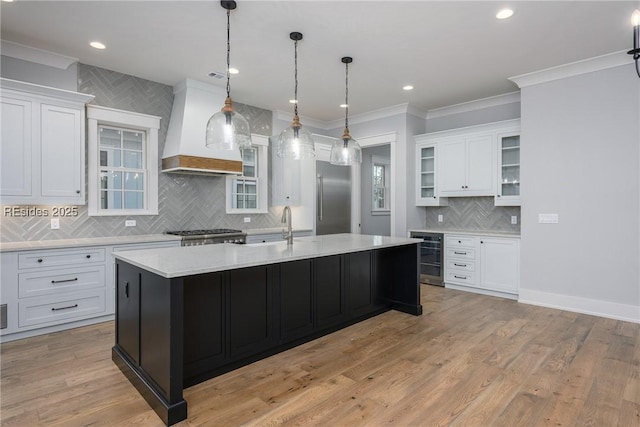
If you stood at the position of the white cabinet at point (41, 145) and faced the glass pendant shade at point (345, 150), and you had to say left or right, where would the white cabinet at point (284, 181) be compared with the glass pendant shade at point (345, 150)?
left

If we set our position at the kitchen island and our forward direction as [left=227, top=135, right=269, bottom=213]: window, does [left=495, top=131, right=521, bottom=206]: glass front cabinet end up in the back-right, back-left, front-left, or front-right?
front-right

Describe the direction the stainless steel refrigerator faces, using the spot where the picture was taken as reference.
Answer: facing the viewer and to the right of the viewer

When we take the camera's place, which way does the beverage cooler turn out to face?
facing the viewer and to the left of the viewer

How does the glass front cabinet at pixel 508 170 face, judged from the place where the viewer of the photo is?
facing the viewer

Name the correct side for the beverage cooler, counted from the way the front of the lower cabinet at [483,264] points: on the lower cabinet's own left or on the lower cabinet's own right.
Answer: on the lower cabinet's own right

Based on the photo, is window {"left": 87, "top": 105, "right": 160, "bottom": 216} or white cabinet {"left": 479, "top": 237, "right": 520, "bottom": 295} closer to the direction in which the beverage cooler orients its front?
the window

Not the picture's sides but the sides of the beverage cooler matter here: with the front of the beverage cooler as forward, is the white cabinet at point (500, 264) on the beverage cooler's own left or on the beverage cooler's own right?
on the beverage cooler's own left

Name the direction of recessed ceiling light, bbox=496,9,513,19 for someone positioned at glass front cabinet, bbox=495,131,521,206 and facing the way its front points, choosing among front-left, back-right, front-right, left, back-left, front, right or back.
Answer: front

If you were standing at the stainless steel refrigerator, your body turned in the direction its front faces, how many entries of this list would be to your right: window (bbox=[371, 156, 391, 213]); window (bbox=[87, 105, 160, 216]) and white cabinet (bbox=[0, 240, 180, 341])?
2

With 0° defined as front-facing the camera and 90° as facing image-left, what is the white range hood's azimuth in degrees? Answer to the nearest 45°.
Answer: approximately 315°

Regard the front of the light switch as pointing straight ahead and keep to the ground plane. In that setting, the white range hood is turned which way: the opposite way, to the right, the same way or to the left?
to the left
